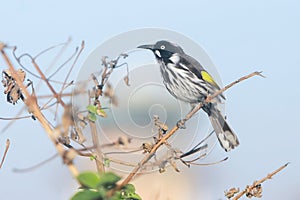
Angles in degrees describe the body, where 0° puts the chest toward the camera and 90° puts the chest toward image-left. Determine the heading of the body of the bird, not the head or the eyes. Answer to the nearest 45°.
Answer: approximately 90°
